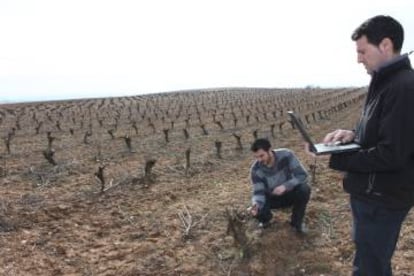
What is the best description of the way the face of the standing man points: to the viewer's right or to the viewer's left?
to the viewer's left

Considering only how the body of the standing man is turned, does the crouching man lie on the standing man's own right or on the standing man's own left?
on the standing man's own right

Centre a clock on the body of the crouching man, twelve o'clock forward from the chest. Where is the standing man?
The standing man is roughly at 10 o'clock from the crouching man.

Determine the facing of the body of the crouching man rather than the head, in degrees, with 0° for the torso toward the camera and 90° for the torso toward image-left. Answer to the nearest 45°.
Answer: approximately 45°

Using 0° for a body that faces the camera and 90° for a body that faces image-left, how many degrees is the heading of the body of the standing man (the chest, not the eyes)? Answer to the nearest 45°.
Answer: approximately 90°

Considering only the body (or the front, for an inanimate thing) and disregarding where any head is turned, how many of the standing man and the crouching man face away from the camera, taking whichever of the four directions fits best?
0
